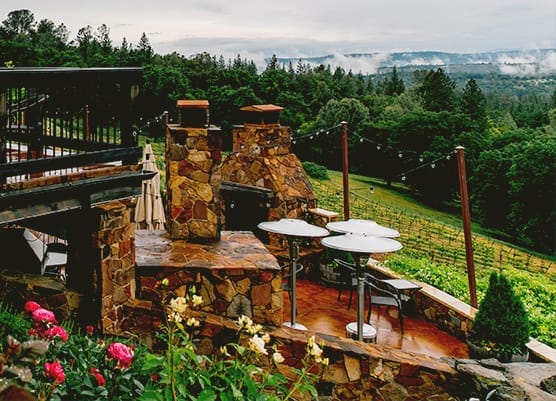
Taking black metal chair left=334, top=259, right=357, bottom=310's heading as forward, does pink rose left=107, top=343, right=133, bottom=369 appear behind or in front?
behind

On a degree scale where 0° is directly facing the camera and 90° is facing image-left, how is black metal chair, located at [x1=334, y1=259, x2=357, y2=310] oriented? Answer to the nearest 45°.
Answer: approximately 225°

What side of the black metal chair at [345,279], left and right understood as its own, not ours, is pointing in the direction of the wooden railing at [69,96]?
back

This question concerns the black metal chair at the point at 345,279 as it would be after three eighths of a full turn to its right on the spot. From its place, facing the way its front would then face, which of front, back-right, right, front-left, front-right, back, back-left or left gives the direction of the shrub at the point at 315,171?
back

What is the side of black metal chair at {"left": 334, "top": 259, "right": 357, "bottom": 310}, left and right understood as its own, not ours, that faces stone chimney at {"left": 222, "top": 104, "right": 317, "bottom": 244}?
left

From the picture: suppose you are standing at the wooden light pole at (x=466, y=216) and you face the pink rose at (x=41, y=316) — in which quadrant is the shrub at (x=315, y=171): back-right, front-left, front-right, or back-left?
back-right

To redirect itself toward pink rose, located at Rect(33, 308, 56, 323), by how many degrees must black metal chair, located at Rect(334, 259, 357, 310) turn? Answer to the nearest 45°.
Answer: approximately 135° to its right

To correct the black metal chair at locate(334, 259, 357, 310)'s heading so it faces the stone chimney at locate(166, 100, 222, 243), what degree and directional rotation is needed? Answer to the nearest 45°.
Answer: approximately 180°
